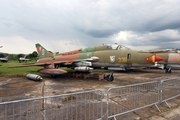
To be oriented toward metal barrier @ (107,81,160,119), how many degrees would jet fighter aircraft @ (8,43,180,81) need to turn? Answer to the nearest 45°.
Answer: approximately 45° to its right

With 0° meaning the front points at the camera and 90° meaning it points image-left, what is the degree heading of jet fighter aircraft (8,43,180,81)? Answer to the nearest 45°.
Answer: approximately 315°

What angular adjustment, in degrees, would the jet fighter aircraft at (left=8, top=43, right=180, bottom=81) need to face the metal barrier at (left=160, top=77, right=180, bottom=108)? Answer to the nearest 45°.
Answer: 0° — it already faces it
